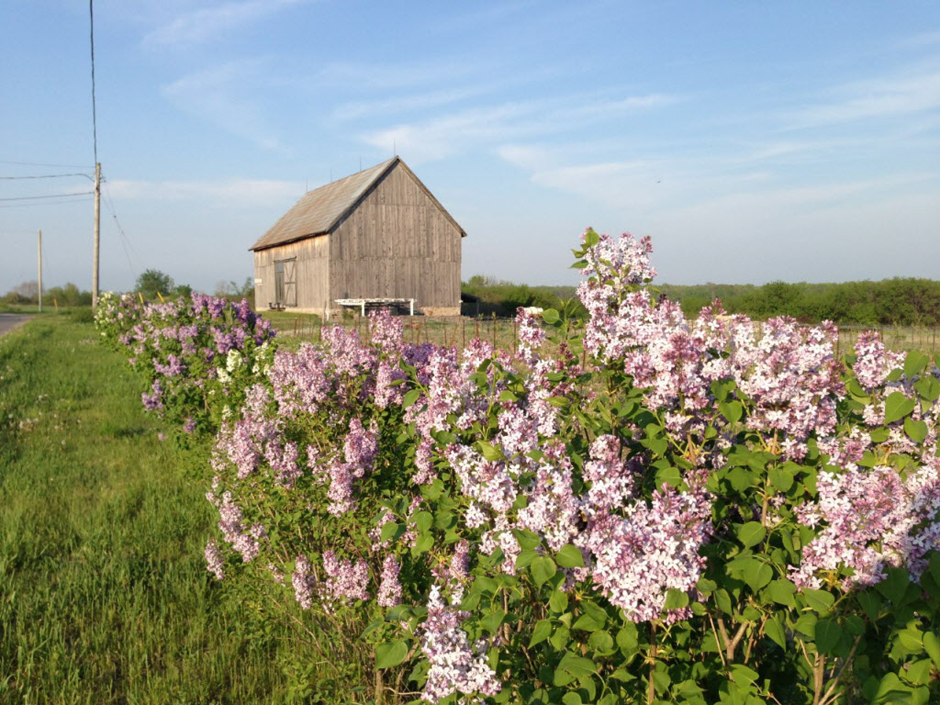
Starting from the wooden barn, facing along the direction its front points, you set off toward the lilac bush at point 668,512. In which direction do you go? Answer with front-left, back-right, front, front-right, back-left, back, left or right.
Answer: front-left

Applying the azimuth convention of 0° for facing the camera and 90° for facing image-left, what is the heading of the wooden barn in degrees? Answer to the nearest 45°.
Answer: approximately 45°

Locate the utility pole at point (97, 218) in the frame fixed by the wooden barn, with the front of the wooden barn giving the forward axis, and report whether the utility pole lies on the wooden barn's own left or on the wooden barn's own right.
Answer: on the wooden barn's own right

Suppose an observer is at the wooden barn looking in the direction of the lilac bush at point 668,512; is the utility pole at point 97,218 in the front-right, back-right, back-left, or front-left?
back-right
